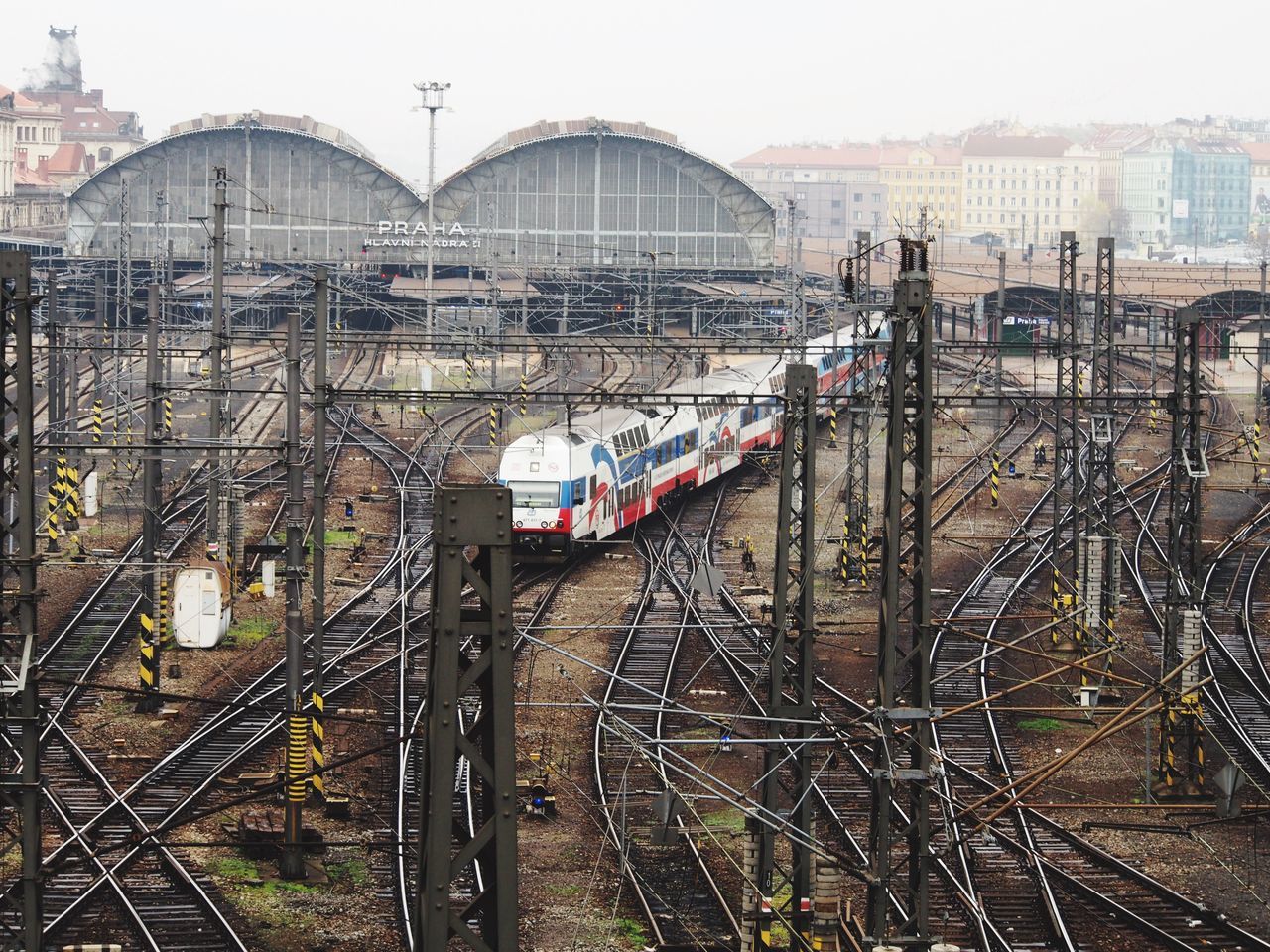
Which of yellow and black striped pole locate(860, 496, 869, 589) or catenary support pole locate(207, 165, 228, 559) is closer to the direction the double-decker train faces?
the catenary support pole

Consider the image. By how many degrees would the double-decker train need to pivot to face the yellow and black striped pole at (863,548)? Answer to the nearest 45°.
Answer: approximately 135° to its left

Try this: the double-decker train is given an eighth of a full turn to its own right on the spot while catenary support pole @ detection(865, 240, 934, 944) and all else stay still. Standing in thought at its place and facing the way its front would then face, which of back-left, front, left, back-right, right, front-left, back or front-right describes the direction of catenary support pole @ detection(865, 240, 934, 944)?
left

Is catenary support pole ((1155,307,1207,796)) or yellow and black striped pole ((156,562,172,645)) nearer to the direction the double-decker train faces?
the yellow and black striped pole

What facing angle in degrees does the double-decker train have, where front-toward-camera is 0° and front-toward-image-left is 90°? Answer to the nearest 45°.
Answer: approximately 45°

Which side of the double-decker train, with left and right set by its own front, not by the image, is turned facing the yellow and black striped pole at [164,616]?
front

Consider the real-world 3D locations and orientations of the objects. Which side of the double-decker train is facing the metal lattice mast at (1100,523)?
left

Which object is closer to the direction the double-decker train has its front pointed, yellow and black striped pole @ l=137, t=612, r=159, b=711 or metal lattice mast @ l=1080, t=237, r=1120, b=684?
the yellow and black striped pole

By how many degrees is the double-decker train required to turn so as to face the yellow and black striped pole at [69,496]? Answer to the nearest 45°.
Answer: approximately 45° to its right

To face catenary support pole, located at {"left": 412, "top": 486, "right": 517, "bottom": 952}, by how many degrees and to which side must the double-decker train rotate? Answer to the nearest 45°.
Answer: approximately 45° to its left
